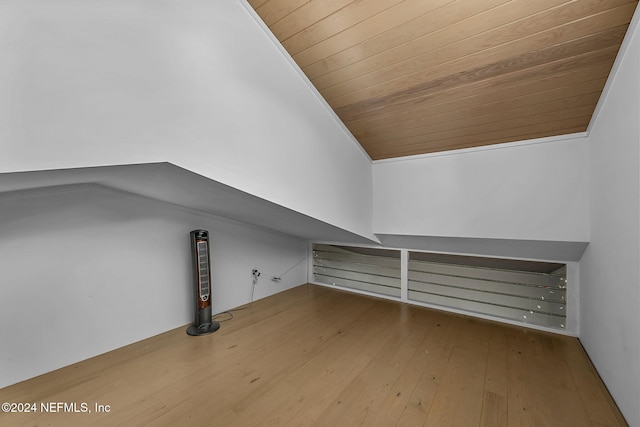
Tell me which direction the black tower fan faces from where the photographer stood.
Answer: facing the viewer and to the right of the viewer

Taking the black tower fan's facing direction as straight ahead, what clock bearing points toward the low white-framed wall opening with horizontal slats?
The low white-framed wall opening with horizontal slats is roughly at 11 o'clock from the black tower fan.
